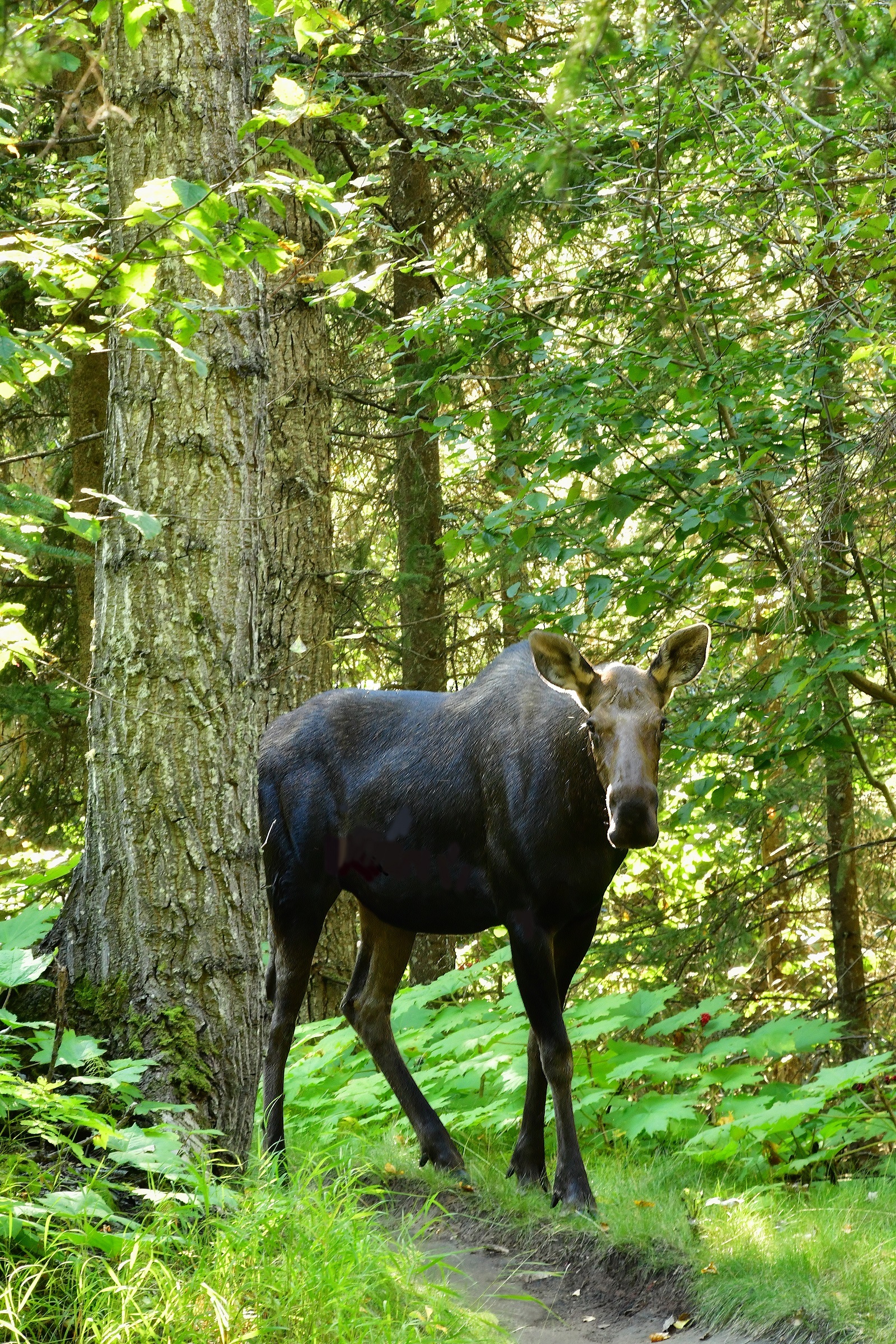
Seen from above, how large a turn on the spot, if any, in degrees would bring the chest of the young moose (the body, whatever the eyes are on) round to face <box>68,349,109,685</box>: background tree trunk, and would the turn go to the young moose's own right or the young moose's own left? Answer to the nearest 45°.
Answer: approximately 180°

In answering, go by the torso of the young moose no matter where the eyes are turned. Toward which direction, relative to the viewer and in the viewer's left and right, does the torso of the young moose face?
facing the viewer and to the right of the viewer

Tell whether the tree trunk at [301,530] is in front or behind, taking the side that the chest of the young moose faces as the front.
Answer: behind

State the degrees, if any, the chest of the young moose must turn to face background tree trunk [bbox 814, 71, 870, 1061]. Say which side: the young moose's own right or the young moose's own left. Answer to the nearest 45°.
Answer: approximately 90° to the young moose's own left

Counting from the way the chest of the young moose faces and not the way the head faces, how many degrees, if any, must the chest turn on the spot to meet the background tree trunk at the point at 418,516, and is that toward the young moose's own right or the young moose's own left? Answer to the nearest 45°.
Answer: approximately 135° to the young moose's own left

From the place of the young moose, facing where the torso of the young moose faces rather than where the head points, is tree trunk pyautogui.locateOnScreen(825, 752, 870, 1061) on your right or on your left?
on your left
